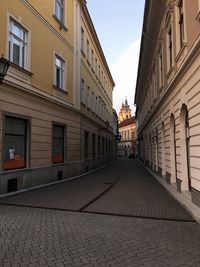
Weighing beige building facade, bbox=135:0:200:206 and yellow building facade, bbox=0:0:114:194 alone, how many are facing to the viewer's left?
1

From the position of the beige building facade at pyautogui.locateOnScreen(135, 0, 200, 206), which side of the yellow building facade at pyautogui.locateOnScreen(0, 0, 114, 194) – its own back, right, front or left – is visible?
front

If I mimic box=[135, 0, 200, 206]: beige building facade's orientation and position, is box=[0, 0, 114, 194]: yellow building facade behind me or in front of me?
in front

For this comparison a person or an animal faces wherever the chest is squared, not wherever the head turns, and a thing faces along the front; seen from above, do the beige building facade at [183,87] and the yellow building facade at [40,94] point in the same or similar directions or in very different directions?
very different directions

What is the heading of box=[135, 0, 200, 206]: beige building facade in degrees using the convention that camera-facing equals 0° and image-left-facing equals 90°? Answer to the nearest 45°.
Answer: approximately 90°

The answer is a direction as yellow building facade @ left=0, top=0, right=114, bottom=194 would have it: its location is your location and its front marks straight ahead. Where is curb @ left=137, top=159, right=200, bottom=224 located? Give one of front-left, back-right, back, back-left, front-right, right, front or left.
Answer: front
